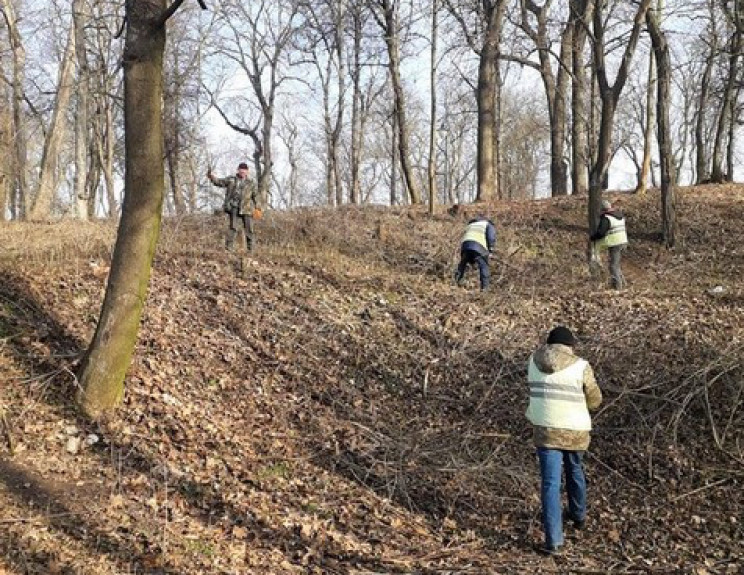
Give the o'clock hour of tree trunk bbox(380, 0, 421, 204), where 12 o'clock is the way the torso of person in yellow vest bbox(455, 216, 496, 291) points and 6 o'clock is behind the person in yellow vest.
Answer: The tree trunk is roughly at 10 o'clock from the person in yellow vest.

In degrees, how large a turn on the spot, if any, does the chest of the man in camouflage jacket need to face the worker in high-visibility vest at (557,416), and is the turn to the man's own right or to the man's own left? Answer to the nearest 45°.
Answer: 0° — they already face them

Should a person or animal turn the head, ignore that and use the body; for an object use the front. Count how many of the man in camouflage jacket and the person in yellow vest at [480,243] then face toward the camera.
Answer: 1

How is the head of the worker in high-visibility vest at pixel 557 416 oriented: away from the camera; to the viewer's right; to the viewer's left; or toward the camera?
away from the camera

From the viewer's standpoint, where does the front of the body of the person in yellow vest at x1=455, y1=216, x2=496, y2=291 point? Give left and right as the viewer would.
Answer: facing away from the viewer and to the right of the viewer

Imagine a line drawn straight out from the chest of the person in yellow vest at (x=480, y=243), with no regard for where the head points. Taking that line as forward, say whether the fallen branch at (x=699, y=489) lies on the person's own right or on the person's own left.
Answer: on the person's own right

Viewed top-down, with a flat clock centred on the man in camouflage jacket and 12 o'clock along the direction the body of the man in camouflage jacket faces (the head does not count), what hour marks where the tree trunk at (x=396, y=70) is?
The tree trunk is roughly at 7 o'clock from the man in camouflage jacket.

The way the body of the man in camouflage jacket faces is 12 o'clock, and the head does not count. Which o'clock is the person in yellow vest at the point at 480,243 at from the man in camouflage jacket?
The person in yellow vest is roughly at 10 o'clock from the man in camouflage jacket.

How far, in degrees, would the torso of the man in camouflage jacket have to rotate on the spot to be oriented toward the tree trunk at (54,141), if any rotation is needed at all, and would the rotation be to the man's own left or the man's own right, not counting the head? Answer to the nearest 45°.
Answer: approximately 135° to the man's own right

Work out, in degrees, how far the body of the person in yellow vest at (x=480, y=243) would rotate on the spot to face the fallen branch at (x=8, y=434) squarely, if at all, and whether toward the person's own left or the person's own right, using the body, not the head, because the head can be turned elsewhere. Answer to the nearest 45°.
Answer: approximately 180°

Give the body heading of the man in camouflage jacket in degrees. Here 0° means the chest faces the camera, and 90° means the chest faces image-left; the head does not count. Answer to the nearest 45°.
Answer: approximately 0°
